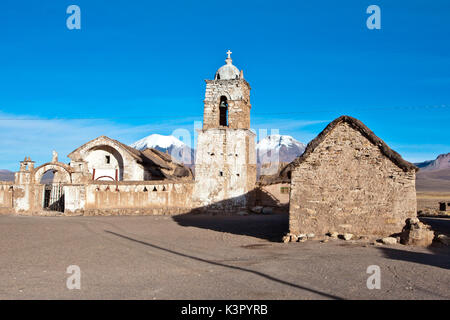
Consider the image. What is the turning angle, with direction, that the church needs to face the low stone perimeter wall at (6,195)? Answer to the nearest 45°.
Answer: approximately 45° to its right

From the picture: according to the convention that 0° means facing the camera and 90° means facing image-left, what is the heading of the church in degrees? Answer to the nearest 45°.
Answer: approximately 45°

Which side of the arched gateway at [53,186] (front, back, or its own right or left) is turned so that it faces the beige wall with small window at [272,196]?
left

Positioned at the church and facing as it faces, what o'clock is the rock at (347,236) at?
The rock is roughly at 10 o'clock from the church.

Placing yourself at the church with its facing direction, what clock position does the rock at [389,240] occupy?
The rock is roughly at 10 o'clock from the church.

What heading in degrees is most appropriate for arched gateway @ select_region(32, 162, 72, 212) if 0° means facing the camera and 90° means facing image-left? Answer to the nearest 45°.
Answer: approximately 0°

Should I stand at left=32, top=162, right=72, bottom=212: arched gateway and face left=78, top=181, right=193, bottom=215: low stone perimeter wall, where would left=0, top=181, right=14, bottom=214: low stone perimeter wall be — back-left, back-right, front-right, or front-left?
back-right

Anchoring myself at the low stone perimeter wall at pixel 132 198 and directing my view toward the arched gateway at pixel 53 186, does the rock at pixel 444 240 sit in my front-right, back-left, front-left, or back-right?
back-left
